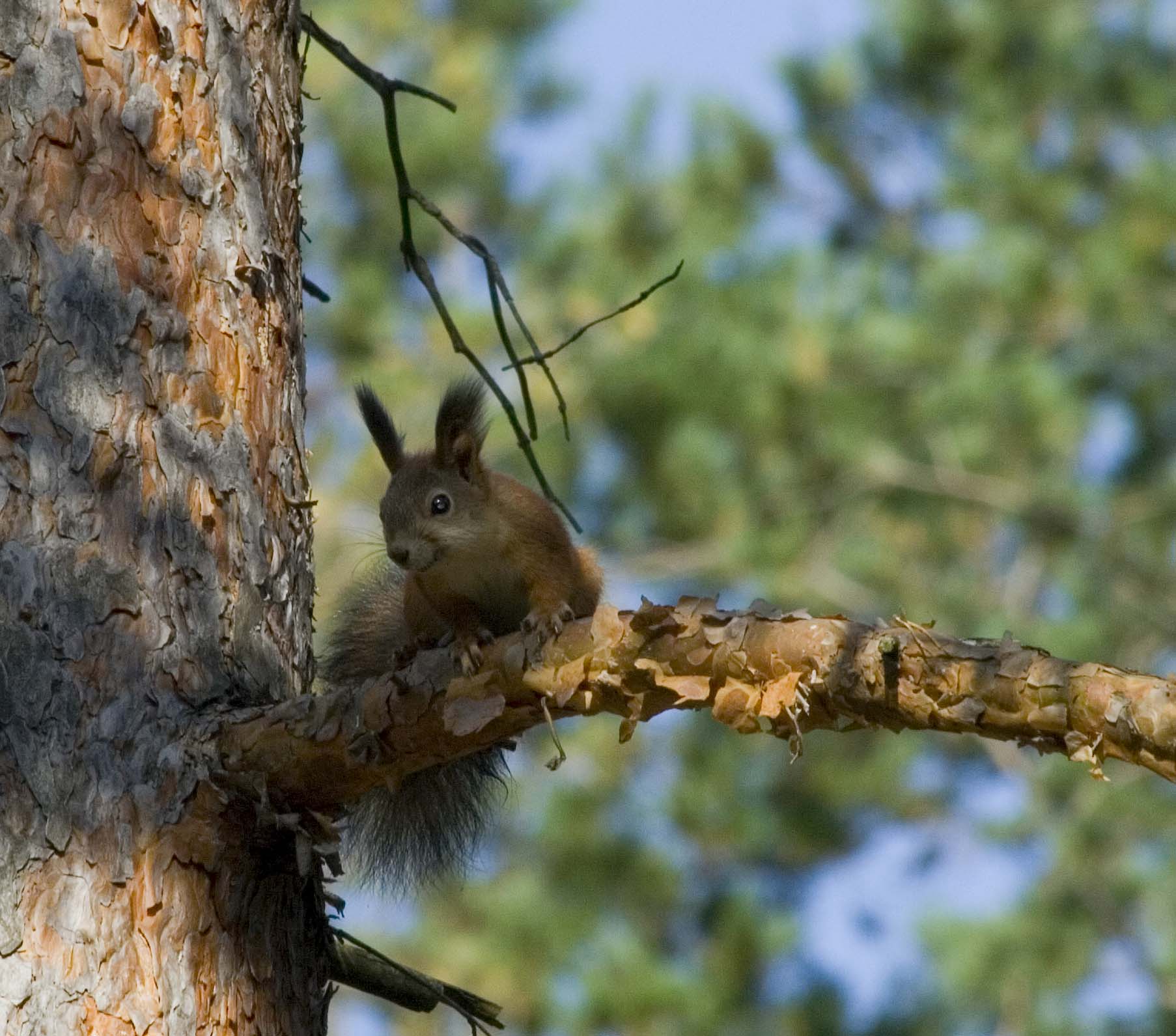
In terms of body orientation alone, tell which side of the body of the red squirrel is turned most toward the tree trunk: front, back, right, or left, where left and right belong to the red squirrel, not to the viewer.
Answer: right

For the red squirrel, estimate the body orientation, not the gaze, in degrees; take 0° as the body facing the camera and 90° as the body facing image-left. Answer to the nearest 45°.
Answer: approximately 45°
